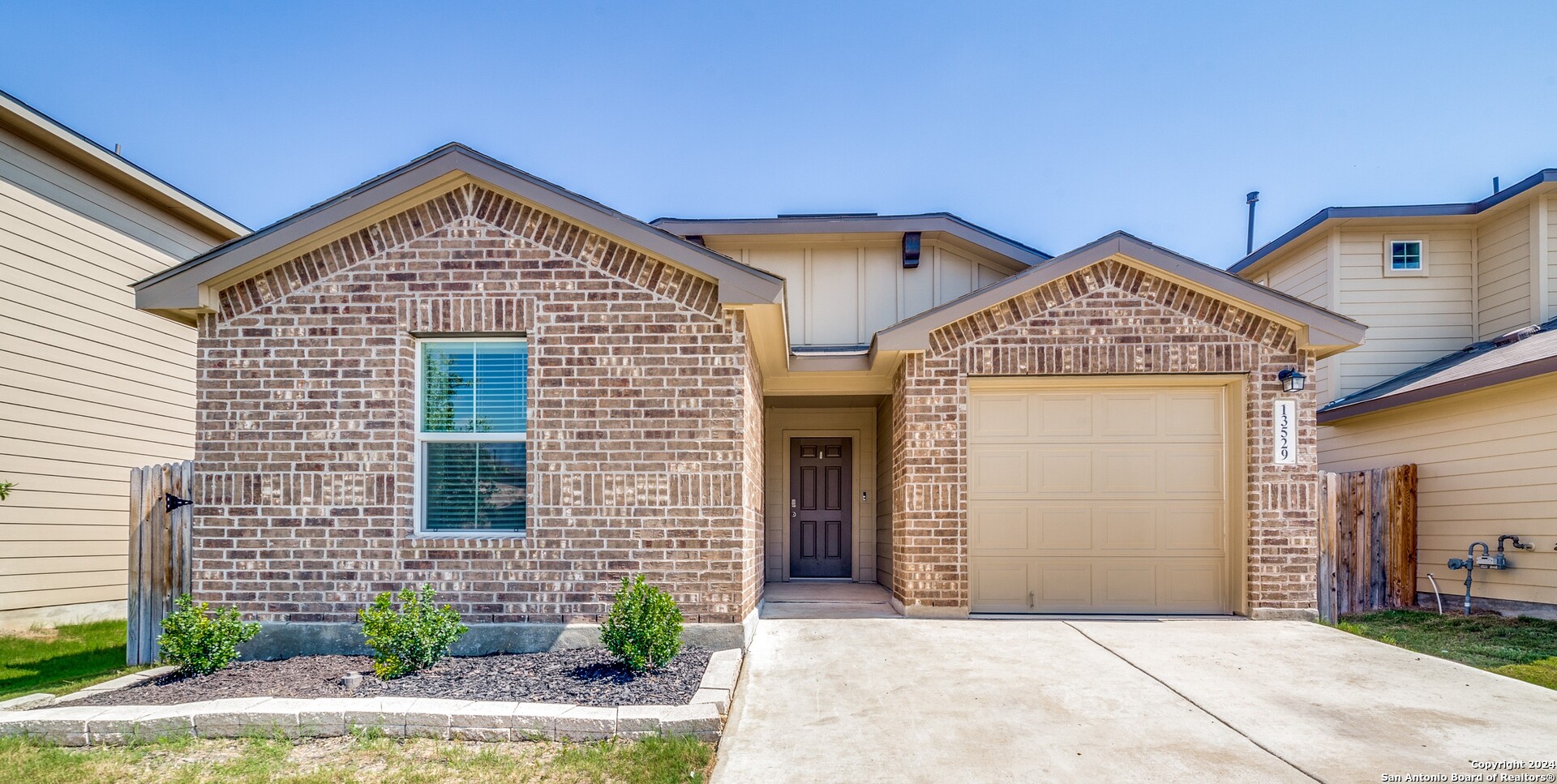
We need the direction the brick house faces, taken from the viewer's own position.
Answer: facing the viewer

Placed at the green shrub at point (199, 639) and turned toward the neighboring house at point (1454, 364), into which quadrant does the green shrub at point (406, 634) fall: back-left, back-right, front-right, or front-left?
front-right

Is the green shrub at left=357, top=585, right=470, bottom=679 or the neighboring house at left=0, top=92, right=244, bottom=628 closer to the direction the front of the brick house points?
the green shrub

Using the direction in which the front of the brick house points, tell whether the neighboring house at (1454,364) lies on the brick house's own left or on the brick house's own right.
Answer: on the brick house's own left

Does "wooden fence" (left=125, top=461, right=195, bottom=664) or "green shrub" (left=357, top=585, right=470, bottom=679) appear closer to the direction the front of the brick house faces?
the green shrub

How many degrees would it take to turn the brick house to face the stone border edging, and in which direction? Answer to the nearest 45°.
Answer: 0° — it already faces it

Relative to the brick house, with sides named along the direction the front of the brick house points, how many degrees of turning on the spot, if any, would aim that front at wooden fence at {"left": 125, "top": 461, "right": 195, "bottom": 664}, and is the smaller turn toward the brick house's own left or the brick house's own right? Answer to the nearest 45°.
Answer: approximately 90° to the brick house's own right

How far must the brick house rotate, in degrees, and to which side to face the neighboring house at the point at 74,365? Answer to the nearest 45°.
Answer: approximately 135° to its right

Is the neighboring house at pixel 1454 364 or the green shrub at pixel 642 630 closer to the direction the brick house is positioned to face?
the green shrub

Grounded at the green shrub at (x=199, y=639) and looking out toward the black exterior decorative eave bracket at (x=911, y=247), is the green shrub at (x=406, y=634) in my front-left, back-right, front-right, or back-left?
front-right

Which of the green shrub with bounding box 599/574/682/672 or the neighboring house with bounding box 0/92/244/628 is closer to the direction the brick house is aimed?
the green shrub
